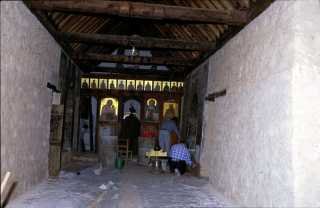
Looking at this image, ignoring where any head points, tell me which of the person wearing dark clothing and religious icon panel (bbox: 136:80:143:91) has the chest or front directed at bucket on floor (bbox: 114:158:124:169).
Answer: the religious icon panel

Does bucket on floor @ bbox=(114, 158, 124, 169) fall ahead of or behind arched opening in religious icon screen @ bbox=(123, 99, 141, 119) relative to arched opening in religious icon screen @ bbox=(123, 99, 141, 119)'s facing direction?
ahead

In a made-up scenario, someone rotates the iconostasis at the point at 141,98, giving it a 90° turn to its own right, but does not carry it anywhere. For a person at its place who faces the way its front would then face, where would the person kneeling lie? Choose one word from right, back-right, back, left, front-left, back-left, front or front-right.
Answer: left

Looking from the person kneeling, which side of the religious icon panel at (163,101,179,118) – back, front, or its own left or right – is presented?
front

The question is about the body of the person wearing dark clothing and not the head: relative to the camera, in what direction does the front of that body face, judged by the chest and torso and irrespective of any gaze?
away from the camera

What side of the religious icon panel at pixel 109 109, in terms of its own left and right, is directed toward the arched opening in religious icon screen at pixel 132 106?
left

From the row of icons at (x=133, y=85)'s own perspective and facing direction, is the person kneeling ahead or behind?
ahead

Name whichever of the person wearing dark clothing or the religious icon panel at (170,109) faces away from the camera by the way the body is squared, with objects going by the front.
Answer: the person wearing dark clothing

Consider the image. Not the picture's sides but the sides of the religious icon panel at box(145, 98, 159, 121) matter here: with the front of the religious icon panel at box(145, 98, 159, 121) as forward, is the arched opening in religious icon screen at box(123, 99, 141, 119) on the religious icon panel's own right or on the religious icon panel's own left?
on the religious icon panel's own right
